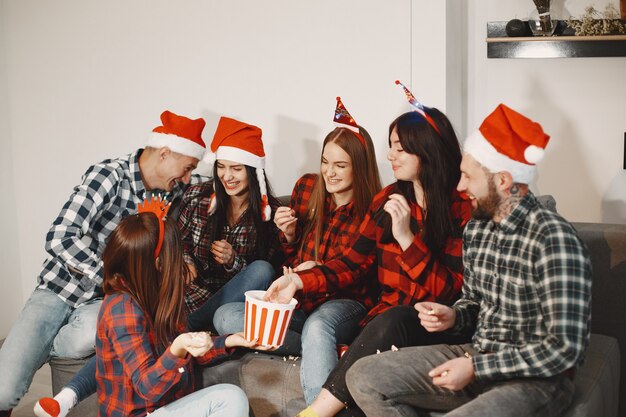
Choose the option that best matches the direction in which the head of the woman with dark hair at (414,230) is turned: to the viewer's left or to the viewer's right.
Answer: to the viewer's left

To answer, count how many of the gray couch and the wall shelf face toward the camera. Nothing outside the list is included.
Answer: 2

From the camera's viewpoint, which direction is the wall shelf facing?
toward the camera

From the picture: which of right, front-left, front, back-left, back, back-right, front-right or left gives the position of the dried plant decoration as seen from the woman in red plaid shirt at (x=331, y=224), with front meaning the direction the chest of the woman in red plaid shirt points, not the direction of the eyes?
back-left

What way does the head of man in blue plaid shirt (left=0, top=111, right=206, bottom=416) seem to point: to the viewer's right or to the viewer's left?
to the viewer's right

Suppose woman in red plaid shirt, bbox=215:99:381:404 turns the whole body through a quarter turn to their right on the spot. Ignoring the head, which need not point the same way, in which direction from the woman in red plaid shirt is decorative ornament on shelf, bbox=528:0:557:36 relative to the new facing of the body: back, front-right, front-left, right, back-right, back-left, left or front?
back-right

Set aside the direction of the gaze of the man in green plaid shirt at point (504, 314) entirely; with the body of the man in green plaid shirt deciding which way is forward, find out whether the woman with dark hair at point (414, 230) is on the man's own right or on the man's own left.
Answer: on the man's own right

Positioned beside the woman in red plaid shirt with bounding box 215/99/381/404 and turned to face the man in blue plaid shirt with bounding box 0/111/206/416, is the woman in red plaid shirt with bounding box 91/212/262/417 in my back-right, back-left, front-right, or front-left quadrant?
front-left

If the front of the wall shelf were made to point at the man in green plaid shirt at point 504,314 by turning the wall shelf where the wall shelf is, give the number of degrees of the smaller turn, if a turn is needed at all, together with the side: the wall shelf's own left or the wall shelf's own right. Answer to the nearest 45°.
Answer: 0° — it already faces them

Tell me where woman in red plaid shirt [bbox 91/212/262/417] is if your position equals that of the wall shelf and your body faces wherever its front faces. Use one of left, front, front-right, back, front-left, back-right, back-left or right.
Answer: front-right

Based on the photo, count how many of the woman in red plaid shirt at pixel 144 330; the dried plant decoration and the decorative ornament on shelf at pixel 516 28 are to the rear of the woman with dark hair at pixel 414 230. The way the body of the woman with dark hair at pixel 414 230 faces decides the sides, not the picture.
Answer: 2

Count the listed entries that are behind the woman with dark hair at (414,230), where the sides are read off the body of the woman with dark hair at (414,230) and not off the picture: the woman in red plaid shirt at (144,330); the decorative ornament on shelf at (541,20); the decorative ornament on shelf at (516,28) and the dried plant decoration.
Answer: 3

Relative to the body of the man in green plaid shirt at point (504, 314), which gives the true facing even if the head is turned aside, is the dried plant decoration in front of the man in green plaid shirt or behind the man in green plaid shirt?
behind
